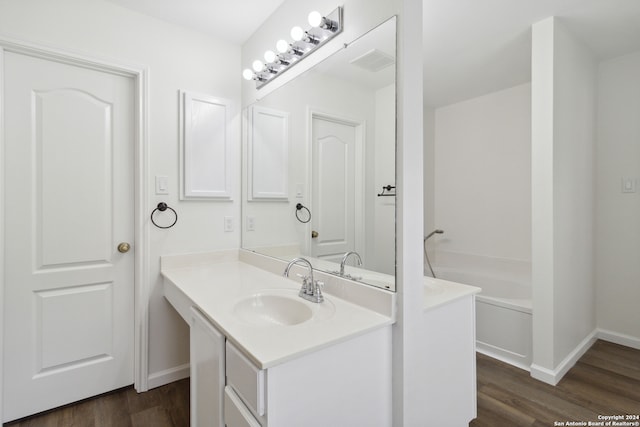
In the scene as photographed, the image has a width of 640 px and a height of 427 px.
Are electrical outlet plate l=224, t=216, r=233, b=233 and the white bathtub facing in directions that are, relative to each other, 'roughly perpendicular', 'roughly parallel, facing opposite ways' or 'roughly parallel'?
roughly perpendicular

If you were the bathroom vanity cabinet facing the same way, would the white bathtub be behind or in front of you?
behind

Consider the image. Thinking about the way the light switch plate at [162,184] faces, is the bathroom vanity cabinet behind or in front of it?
in front

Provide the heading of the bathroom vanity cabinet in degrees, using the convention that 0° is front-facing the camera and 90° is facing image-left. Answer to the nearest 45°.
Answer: approximately 45°

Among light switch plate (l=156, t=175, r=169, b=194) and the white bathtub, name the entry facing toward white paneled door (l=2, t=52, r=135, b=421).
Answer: the white bathtub

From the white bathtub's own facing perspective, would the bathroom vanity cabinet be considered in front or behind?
in front

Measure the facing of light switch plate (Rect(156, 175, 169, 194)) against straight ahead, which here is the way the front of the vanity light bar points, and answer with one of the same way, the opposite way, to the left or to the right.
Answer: to the left

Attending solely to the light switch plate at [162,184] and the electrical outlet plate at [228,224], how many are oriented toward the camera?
2

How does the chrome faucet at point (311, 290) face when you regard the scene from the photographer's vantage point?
facing the viewer and to the left of the viewer

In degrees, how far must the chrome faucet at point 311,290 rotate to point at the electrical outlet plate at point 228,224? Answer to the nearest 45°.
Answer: approximately 90° to its right

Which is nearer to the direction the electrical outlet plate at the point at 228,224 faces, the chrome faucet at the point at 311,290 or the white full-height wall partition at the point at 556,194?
the chrome faucet

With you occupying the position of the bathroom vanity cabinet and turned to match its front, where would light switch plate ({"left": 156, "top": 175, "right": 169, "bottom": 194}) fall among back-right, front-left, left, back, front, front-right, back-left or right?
right

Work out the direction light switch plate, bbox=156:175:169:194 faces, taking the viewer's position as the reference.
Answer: facing the viewer
